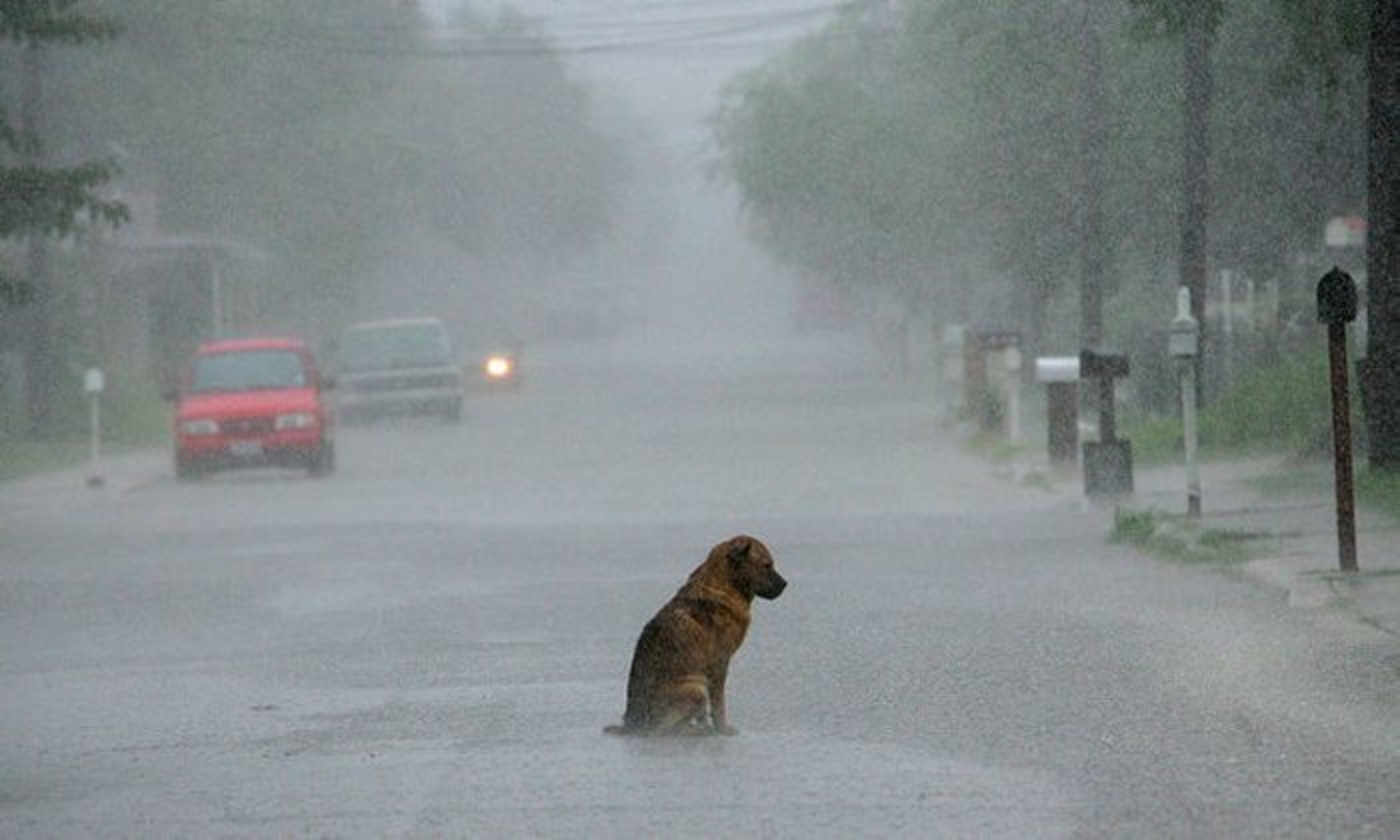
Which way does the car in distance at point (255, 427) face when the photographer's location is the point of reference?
facing the viewer

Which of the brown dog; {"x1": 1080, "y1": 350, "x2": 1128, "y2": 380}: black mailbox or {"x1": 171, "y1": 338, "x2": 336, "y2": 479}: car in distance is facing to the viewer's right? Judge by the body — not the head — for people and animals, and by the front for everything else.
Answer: the brown dog

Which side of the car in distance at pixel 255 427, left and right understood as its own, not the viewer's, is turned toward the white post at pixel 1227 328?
left

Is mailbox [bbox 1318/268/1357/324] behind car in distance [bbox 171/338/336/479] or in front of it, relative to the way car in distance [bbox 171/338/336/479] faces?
in front

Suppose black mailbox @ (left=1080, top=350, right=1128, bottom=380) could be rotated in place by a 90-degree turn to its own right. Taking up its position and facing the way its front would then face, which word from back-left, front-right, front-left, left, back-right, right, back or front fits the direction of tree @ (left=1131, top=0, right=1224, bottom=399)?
front

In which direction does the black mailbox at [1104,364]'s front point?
to the viewer's left

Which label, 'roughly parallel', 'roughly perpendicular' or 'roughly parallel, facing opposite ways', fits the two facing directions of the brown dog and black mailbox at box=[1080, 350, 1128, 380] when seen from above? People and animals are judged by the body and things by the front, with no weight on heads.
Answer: roughly parallel, facing opposite ways

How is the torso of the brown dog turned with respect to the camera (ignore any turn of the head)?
to the viewer's right

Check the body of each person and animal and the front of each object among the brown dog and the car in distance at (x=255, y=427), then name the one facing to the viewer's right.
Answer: the brown dog

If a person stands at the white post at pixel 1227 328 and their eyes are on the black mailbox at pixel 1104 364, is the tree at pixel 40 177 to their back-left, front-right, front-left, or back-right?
front-right

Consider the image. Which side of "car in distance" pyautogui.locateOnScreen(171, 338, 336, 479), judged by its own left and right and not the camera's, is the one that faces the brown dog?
front
